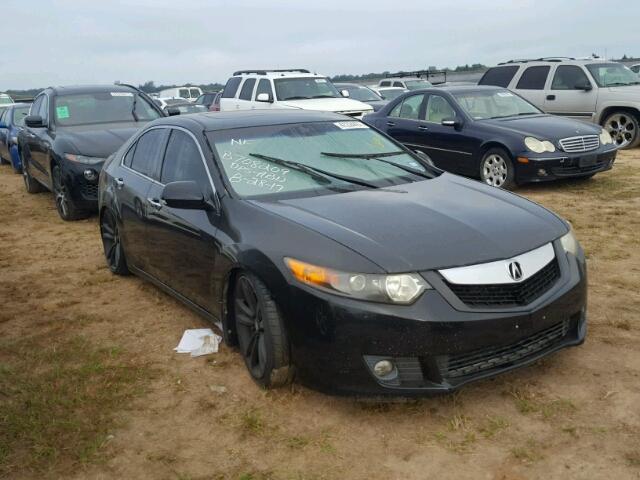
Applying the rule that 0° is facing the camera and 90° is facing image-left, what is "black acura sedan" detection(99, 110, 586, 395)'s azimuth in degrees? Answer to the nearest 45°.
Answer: approximately 315°

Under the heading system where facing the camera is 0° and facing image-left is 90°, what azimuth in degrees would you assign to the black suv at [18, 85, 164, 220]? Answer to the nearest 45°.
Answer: approximately 315°

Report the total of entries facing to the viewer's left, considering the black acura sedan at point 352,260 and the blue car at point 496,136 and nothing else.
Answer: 0

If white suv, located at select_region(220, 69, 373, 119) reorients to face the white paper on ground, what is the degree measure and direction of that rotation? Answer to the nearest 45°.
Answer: approximately 45° to its right

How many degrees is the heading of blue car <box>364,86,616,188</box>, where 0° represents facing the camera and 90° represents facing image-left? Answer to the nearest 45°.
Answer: approximately 315°

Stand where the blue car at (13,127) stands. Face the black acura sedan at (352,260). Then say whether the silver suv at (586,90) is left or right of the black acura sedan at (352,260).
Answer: left

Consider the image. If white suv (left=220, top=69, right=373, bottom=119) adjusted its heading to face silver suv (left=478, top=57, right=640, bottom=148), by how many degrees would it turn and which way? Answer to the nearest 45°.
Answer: approximately 45° to its left

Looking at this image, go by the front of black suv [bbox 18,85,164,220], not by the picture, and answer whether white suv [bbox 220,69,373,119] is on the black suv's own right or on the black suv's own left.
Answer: on the black suv's own left
